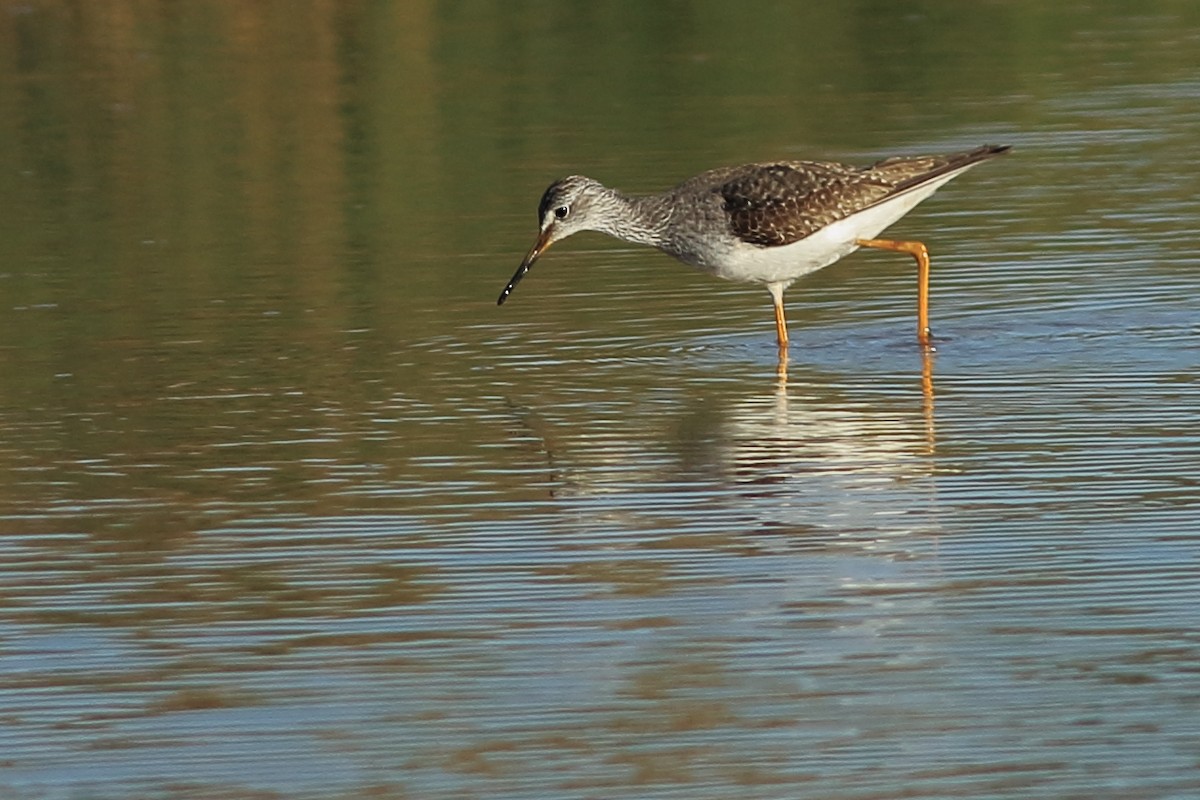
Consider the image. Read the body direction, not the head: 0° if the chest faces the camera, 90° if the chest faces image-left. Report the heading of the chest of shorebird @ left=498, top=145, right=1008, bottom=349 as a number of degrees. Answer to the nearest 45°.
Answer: approximately 90°
